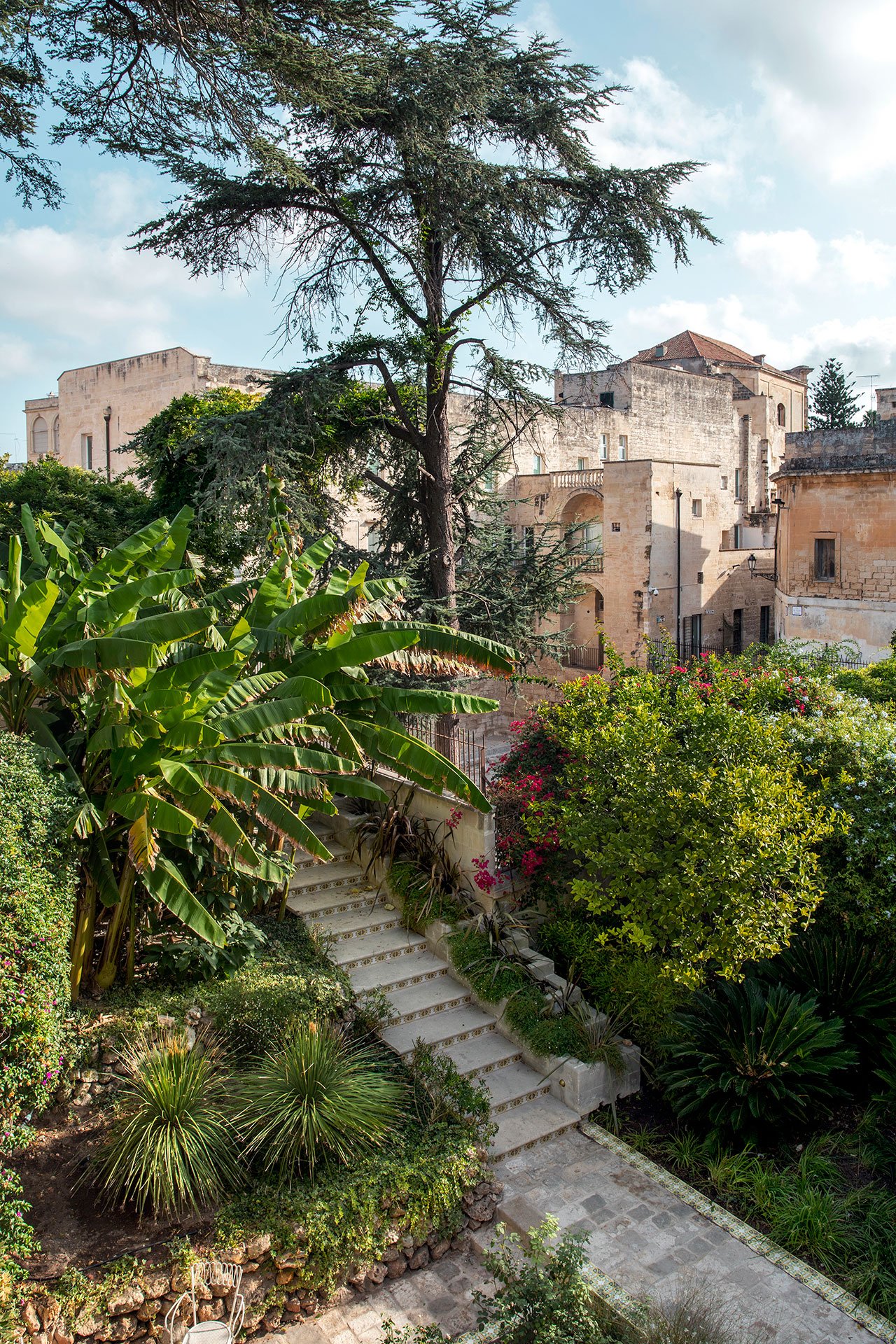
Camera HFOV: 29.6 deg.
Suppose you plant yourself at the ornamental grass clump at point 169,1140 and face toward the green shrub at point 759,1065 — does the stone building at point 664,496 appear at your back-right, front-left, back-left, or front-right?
front-left

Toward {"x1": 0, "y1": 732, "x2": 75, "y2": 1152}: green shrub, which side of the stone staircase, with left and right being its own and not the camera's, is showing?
right

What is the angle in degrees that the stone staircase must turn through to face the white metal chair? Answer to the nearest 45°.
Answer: approximately 45° to its right

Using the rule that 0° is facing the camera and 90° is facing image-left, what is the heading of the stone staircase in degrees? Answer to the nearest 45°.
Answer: approximately 315°

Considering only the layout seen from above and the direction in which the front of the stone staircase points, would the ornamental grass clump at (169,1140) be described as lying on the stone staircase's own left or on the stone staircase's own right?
on the stone staircase's own right

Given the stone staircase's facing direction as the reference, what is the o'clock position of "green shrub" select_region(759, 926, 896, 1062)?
The green shrub is roughly at 11 o'clock from the stone staircase.

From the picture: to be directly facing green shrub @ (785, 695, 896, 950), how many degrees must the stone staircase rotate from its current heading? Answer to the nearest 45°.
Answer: approximately 45° to its left

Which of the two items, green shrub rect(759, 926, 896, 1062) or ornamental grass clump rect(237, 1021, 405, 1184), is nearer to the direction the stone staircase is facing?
the green shrub

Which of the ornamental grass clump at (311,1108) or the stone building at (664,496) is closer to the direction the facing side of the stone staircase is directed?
the ornamental grass clump

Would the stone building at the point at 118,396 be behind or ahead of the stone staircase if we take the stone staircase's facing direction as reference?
behind
